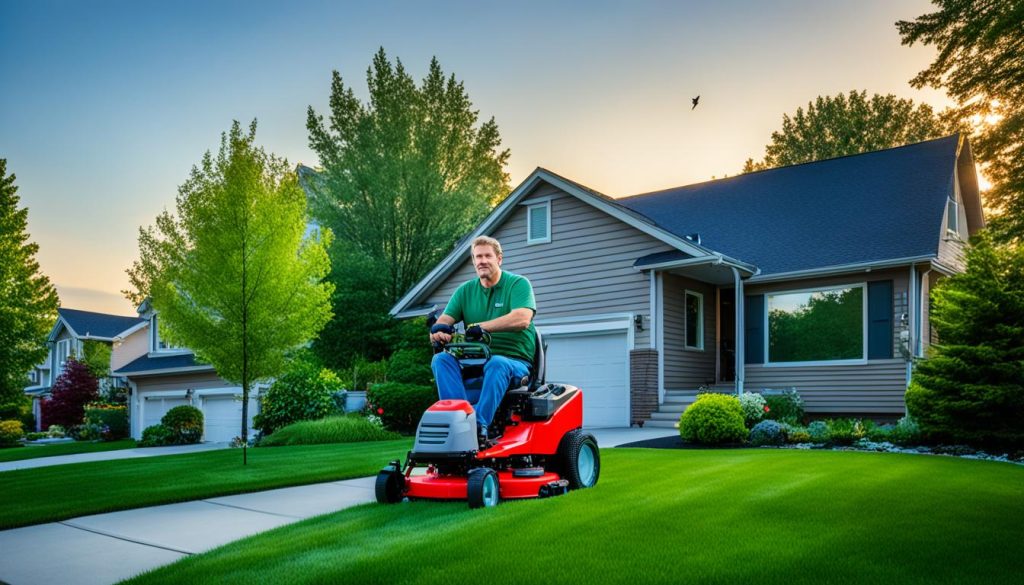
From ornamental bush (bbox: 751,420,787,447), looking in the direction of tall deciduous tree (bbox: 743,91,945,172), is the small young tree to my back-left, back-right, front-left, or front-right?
back-left

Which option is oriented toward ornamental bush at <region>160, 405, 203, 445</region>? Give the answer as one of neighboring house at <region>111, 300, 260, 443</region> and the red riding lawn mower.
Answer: the neighboring house

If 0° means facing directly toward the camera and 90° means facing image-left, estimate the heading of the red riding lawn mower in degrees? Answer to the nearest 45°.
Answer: approximately 45°

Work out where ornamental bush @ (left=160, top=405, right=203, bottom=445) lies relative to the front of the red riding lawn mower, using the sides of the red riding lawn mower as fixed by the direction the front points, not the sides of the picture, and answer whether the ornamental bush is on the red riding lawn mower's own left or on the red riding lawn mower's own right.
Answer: on the red riding lawn mower's own right

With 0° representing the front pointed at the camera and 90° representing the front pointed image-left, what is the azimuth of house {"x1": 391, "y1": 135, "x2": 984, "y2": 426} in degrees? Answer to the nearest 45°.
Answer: approximately 45°

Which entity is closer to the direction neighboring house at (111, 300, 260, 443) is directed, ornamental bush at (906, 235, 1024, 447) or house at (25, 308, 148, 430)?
the ornamental bush

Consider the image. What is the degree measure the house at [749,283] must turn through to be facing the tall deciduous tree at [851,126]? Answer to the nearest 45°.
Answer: approximately 135° to its right

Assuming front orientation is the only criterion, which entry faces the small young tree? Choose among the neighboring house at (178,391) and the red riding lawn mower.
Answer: the neighboring house
